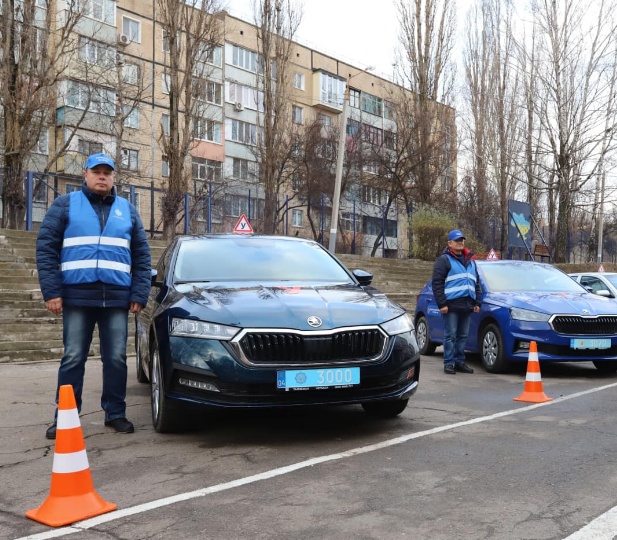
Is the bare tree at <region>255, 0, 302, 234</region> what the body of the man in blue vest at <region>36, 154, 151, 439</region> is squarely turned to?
no

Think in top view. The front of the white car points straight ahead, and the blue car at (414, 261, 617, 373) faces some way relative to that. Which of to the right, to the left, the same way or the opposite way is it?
the same way

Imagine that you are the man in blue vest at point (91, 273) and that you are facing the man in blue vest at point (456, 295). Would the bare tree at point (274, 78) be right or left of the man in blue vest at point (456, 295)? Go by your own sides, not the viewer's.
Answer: left

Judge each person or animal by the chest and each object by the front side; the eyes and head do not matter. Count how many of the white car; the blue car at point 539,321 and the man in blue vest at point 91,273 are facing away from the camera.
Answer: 0

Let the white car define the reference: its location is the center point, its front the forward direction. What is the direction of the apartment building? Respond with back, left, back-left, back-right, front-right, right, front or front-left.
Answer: back

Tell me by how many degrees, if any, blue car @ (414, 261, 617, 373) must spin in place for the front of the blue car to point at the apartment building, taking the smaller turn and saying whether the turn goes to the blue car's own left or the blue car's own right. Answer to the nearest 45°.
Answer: approximately 180°

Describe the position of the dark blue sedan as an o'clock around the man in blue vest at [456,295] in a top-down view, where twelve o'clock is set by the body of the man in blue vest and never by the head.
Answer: The dark blue sedan is roughly at 2 o'clock from the man in blue vest.

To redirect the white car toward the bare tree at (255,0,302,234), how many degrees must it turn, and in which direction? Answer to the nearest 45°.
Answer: approximately 180°

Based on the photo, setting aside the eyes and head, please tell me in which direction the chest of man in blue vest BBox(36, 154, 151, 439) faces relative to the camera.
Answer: toward the camera

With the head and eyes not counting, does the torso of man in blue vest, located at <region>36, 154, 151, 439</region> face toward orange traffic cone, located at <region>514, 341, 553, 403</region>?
no

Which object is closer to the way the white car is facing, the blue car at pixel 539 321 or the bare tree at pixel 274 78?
the blue car

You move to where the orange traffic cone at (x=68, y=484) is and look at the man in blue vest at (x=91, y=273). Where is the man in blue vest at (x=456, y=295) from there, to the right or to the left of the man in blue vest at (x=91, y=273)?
right

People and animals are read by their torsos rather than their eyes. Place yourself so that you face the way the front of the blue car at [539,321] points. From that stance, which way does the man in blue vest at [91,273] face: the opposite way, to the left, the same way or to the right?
the same way

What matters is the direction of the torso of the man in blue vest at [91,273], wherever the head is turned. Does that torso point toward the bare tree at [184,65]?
no

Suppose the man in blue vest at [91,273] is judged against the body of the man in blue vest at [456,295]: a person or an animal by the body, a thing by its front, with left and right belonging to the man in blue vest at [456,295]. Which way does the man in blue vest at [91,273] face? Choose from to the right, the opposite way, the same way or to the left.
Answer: the same way

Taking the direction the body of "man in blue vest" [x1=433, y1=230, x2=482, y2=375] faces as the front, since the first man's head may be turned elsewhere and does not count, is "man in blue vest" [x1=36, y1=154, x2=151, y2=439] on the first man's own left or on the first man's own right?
on the first man's own right

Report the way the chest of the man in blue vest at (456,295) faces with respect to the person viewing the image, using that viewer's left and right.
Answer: facing the viewer and to the right of the viewer

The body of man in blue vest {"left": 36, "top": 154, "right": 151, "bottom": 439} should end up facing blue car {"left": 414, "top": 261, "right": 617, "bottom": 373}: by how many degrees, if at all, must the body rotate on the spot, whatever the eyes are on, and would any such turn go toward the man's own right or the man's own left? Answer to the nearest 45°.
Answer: approximately 90° to the man's own left

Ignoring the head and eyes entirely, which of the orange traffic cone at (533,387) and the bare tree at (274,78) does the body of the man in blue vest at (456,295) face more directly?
the orange traffic cone

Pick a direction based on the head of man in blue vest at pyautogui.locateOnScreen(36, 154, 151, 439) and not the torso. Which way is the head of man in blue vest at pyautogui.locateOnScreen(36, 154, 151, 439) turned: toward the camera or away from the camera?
toward the camera

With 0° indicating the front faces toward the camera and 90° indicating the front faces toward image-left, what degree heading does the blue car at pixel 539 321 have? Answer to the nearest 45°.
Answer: approximately 315°

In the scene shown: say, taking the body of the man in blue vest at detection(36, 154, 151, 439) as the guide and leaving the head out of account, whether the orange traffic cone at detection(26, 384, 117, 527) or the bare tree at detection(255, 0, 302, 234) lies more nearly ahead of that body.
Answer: the orange traffic cone
